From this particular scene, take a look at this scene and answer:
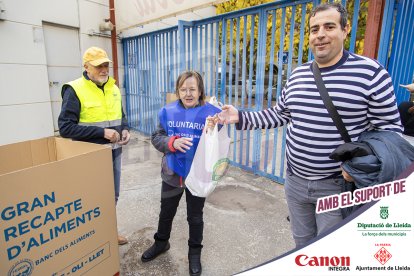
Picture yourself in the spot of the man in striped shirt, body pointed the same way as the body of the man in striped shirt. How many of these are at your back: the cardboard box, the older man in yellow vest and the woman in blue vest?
0

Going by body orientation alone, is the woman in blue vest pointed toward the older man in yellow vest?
no

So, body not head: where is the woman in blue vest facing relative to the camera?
toward the camera

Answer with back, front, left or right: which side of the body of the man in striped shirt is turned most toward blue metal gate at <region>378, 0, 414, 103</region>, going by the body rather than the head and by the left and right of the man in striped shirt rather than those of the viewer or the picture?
back

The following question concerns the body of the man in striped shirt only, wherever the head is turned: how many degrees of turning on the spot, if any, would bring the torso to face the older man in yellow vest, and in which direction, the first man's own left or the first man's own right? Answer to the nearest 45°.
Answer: approximately 45° to the first man's own right

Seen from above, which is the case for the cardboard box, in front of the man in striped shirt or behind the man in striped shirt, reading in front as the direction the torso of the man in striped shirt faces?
in front

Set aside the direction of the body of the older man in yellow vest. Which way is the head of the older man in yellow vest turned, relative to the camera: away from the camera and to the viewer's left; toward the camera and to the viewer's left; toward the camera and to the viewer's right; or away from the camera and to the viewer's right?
toward the camera and to the viewer's right

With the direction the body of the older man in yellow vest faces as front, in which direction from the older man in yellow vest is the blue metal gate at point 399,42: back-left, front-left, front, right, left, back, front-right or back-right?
front-left

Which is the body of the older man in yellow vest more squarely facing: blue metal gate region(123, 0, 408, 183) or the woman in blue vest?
the woman in blue vest

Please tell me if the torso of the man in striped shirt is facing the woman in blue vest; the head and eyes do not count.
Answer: no

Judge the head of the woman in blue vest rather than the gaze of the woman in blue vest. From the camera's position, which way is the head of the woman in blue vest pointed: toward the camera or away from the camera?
toward the camera

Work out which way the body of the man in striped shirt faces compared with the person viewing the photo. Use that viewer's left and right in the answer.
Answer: facing the viewer and to the left of the viewer

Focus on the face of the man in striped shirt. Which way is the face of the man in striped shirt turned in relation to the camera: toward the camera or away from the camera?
toward the camera

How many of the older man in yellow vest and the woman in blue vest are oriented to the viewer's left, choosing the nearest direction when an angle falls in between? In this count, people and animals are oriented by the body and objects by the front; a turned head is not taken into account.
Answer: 0

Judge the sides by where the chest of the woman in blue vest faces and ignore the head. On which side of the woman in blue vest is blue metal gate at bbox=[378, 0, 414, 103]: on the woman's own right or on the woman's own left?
on the woman's own left
